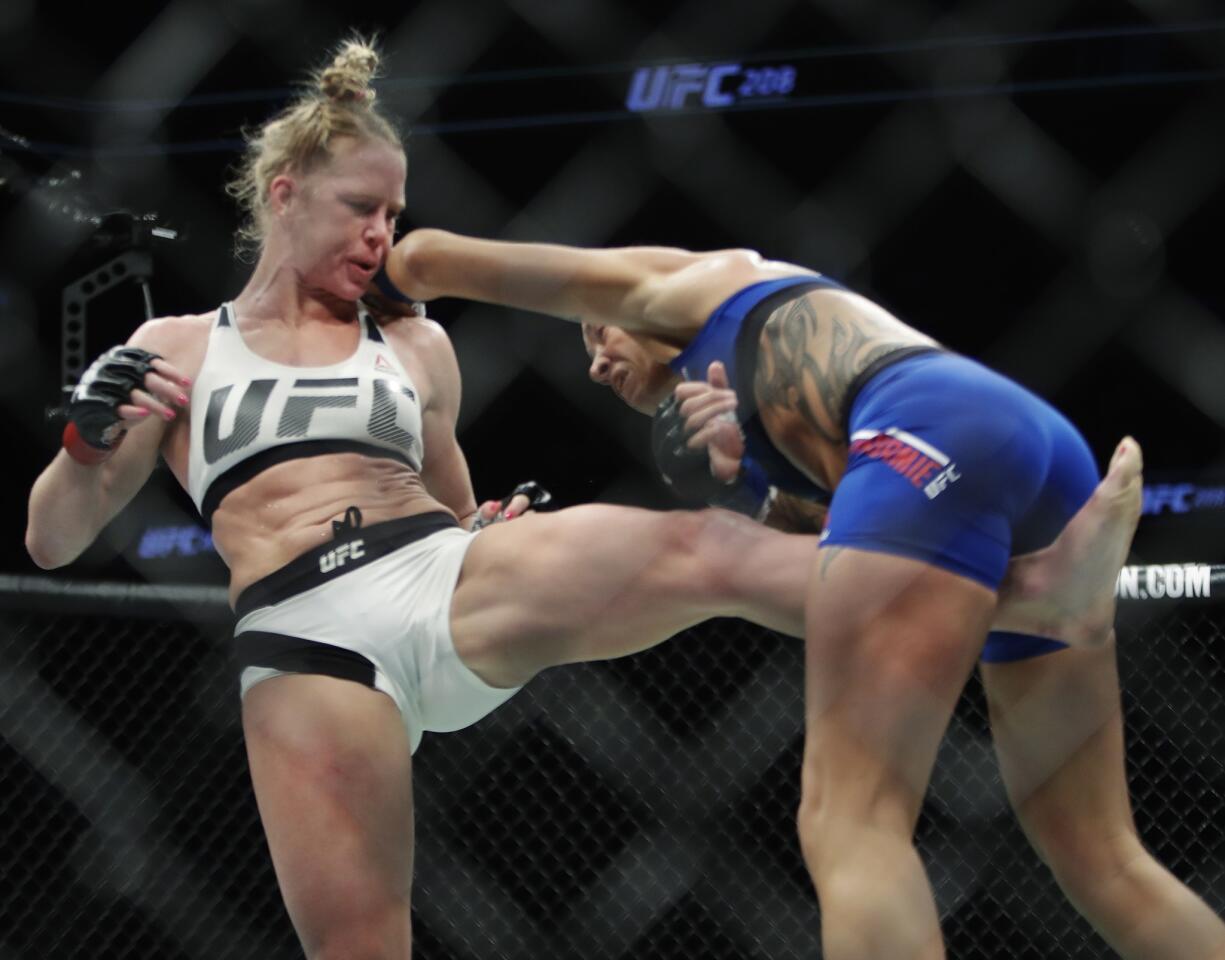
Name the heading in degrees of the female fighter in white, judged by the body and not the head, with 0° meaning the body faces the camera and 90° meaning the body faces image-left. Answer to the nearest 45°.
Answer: approximately 315°
